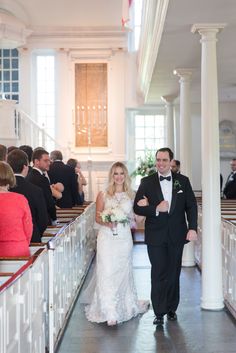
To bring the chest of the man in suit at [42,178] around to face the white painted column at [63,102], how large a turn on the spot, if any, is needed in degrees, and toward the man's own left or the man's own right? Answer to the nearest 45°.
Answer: approximately 90° to the man's own left

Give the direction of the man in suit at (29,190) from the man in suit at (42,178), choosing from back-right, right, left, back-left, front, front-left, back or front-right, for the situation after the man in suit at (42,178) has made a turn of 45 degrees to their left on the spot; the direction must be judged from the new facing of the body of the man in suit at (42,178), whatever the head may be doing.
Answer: back-right

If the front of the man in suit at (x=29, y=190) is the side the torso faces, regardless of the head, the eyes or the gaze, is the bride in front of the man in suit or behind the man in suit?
in front

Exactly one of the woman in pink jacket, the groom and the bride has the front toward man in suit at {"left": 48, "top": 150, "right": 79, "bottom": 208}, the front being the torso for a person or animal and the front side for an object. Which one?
the woman in pink jacket

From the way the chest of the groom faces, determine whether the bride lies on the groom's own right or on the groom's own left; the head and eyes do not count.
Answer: on the groom's own right

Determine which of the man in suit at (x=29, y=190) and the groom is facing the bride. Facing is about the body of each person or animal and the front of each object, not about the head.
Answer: the man in suit

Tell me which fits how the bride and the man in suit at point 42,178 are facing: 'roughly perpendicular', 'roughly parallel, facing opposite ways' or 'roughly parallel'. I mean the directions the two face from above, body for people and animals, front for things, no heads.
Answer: roughly perpendicular

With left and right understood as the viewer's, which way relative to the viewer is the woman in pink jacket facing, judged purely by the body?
facing away from the viewer

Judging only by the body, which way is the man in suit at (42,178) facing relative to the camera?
to the viewer's right

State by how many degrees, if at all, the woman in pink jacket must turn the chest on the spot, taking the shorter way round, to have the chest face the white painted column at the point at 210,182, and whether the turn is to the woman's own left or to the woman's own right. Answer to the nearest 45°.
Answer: approximately 45° to the woman's own right
